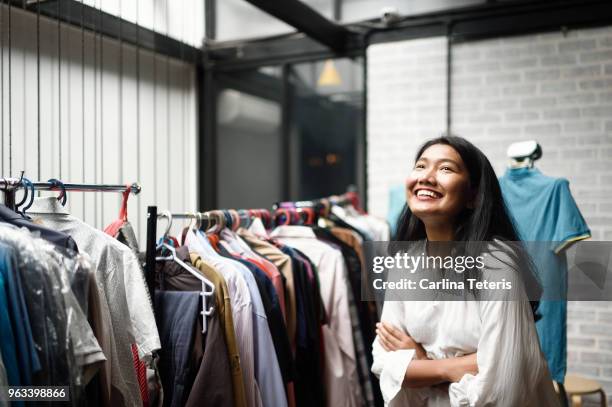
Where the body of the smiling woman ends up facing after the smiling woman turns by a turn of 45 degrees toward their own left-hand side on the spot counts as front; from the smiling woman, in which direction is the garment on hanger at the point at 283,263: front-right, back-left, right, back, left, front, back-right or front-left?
back-right

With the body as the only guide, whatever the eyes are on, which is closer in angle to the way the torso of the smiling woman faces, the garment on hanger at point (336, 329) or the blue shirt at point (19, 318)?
the blue shirt

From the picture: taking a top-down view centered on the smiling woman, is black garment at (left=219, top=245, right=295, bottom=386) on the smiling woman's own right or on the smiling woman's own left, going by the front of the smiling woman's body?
on the smiling woman's own right

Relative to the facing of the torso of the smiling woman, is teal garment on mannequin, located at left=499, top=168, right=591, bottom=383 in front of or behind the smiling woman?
behind

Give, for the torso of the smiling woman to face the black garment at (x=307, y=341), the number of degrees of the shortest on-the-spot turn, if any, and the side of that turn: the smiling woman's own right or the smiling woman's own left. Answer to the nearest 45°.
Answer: approximately 90° to the smiling woman's own right

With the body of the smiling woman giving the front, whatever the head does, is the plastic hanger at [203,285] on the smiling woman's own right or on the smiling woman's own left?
on the smiling woman's own right

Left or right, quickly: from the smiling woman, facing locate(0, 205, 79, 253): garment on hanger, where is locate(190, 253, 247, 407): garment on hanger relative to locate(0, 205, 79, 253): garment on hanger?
right

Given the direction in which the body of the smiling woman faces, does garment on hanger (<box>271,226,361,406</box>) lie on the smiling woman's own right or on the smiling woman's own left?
on the smiling woman's own right

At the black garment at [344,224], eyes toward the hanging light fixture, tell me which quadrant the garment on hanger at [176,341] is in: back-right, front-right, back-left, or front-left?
back-left

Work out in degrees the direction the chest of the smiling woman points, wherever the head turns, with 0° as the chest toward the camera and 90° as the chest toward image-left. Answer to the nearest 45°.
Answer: approximately 45°
